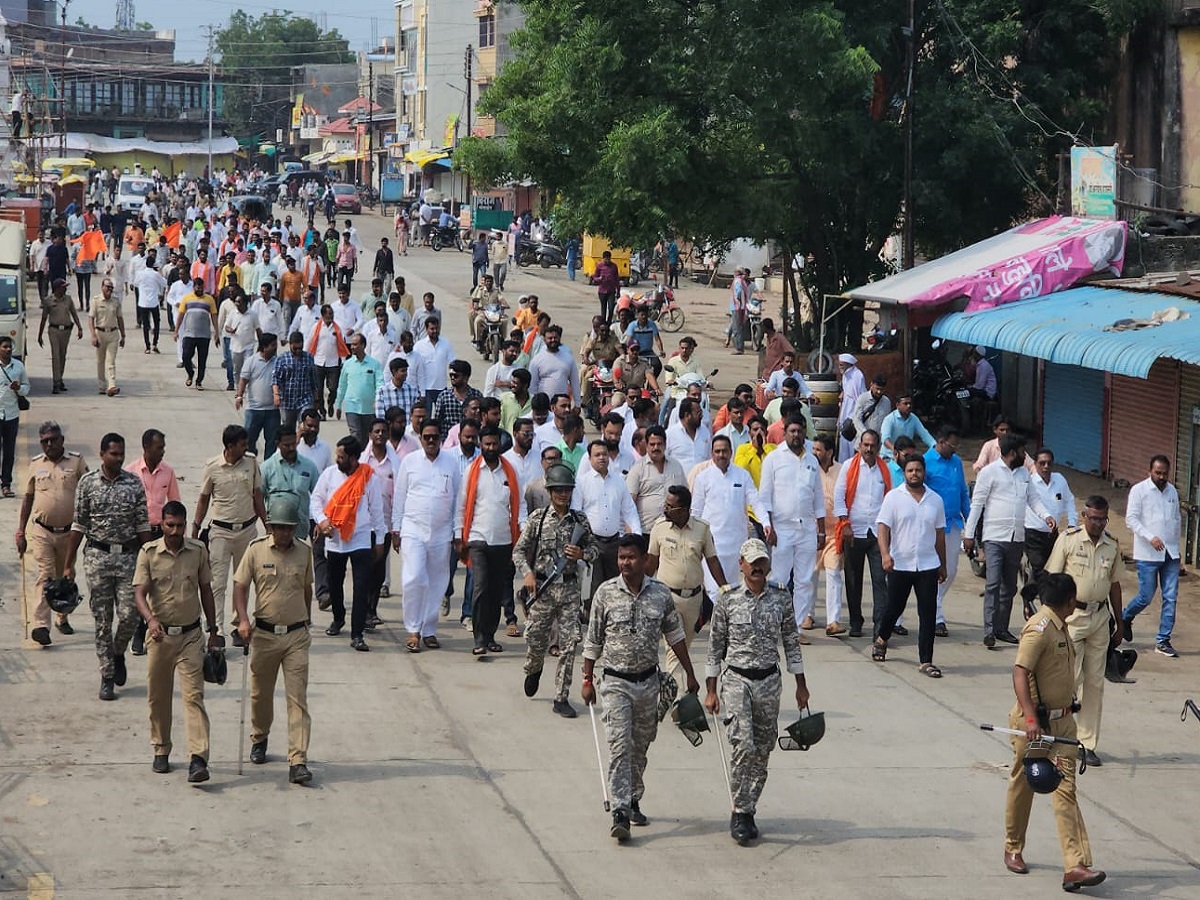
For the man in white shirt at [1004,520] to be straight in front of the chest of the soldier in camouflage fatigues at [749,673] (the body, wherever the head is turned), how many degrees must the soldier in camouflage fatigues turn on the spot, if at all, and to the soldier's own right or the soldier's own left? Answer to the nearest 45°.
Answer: approximately 180°

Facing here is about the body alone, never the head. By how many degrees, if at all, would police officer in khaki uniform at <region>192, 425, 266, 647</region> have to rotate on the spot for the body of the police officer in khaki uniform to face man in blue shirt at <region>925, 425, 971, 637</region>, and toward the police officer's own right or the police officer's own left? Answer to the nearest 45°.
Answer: approximately 90° to the police officer's own left

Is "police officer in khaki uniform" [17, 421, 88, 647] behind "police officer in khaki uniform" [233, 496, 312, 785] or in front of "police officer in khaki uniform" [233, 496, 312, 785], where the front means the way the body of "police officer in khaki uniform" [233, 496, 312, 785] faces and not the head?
behind

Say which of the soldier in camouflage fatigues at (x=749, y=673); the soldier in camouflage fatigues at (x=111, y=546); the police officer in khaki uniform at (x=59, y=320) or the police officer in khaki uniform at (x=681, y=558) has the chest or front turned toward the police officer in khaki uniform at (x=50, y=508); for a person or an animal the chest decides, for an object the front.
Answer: the police officer in khaki uniform at (x=59, y=320)

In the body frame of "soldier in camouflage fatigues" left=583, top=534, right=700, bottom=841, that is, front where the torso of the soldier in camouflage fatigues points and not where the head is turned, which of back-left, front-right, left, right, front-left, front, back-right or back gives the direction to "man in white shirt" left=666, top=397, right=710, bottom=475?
back

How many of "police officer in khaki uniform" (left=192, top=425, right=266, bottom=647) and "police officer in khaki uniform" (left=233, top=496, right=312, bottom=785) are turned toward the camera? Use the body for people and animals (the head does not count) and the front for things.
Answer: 2

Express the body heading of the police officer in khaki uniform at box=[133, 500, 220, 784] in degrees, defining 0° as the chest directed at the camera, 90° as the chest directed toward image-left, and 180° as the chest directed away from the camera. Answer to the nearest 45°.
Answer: approximately 0°
